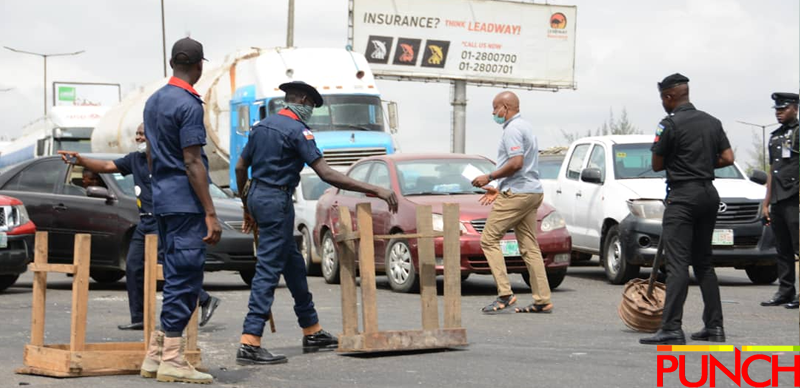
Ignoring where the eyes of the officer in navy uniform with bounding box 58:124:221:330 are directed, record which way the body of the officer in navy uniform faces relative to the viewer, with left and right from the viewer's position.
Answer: facing to the left of the viewer

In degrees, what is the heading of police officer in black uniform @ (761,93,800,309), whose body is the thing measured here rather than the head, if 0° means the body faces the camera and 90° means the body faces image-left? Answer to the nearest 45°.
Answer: approximately 45°

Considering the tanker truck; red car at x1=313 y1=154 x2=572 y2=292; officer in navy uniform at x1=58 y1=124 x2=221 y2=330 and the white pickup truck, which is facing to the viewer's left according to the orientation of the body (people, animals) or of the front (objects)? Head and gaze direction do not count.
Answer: the officer in navy uniform

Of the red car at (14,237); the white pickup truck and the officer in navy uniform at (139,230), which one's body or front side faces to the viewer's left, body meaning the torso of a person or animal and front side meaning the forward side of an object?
the officer in navy uniform

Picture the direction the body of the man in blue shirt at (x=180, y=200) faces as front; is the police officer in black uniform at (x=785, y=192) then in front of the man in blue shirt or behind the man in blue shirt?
in front

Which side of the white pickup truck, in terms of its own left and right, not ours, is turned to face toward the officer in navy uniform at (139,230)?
right

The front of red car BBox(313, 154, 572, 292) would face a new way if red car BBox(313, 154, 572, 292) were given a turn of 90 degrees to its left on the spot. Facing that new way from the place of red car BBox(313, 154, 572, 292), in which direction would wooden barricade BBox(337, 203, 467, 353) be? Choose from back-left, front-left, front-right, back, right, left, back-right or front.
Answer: back-right
